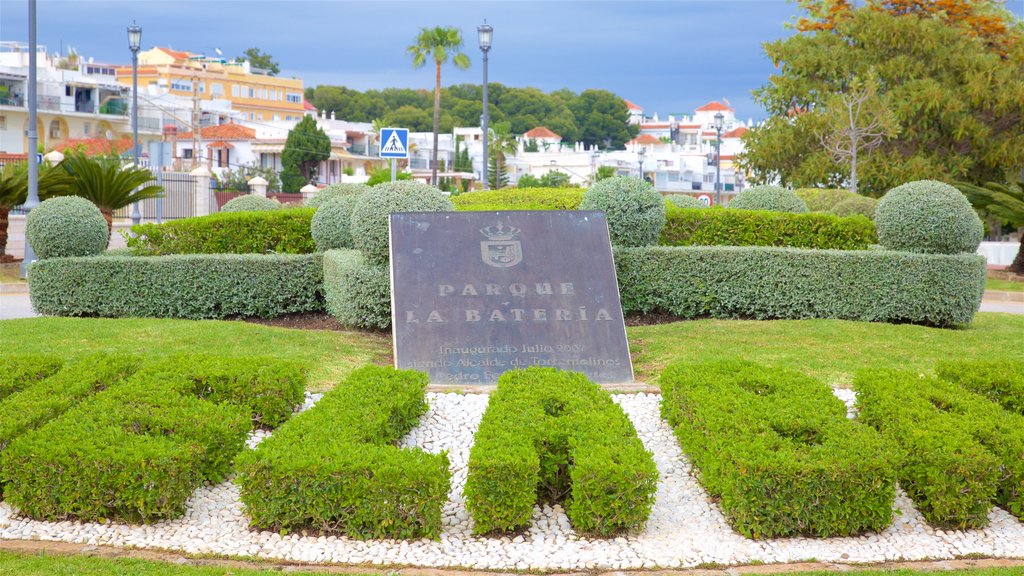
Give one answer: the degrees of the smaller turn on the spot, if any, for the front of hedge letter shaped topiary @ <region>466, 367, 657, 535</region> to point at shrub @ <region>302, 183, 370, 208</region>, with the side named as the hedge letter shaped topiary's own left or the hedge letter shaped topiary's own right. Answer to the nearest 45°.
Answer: approximately 180°

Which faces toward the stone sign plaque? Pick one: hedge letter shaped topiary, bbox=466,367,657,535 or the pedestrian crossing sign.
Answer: the pedestrian crossing sign

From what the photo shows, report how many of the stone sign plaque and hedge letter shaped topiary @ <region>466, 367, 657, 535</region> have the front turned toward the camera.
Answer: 2

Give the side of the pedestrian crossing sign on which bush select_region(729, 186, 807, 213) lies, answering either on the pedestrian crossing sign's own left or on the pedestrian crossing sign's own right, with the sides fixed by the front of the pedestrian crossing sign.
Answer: on the pedestrian crossing sign's own left

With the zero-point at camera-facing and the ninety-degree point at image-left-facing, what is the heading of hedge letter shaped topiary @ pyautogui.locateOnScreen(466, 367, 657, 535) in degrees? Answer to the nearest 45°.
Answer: approximately 0°

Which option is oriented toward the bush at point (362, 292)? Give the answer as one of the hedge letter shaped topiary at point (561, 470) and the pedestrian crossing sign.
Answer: the pedestrian crossing sign

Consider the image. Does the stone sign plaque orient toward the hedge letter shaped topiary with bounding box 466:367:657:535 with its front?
yes

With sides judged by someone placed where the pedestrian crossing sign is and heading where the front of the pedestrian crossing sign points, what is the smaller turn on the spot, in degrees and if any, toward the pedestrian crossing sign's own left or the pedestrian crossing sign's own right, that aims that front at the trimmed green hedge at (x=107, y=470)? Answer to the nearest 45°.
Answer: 0° — it already faces it
